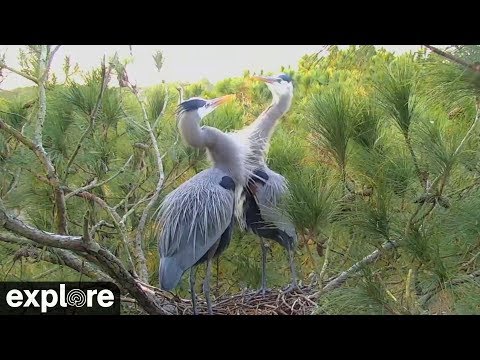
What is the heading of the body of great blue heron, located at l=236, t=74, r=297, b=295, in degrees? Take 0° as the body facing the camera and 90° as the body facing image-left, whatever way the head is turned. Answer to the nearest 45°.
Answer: approximately 45°
